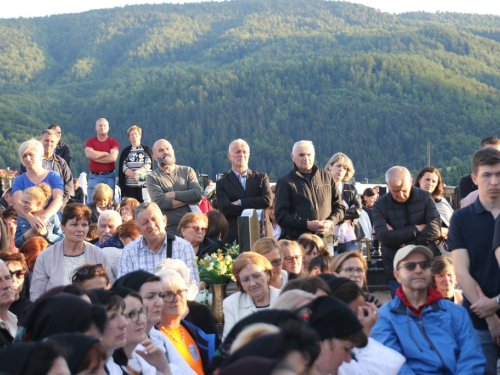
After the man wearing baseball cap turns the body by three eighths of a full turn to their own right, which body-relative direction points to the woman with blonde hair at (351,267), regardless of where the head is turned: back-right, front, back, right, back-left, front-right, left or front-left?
front

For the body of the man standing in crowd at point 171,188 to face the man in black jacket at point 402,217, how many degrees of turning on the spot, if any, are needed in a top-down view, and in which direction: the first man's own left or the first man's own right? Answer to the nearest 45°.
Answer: approximately 45° to the first man's own left

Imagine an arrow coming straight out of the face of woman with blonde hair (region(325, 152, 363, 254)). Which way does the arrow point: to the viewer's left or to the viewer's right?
to the viewer's left

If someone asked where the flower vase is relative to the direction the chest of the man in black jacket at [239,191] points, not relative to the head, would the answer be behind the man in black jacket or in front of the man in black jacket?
in front

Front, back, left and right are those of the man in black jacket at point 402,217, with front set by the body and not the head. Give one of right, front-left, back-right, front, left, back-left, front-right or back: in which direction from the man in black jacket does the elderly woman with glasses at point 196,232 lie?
right

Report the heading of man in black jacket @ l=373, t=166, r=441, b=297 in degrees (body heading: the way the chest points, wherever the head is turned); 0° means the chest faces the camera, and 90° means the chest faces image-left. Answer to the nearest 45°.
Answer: approximately 0°

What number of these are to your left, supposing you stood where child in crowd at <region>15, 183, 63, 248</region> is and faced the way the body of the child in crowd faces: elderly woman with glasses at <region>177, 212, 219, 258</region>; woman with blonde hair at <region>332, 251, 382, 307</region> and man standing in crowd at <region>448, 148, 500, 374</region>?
3

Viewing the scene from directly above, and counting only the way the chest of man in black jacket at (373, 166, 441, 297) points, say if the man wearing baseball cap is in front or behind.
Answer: in front

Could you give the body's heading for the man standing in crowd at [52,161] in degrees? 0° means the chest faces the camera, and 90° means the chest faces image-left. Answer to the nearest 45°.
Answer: approximately 0°

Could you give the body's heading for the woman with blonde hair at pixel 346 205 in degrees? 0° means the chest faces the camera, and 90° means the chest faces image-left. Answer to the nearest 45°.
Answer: approximately 45°

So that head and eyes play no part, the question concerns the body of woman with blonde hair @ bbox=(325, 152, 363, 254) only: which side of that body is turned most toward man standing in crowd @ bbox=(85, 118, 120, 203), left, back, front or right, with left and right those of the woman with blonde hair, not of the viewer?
right

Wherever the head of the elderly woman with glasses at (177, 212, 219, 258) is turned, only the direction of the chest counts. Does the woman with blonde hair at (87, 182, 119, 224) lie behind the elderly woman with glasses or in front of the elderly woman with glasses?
behind
